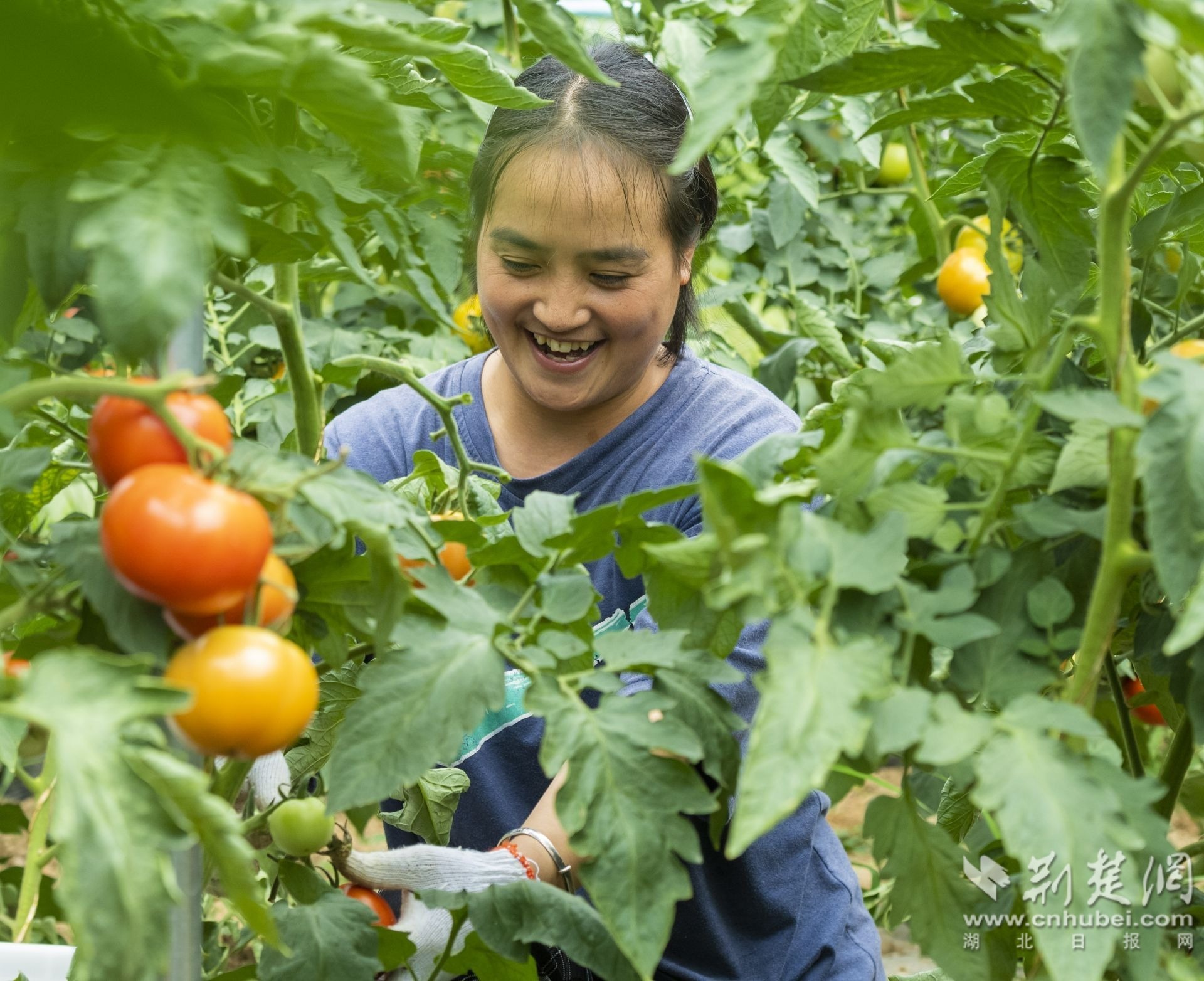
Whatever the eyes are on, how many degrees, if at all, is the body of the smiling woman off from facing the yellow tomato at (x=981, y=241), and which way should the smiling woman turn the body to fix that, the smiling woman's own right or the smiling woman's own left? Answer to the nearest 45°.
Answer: approximately 135° to the smiling woman's own left

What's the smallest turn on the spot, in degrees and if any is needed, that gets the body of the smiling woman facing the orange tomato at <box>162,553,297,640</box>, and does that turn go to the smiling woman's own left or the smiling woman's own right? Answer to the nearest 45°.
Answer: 0° — they already face it

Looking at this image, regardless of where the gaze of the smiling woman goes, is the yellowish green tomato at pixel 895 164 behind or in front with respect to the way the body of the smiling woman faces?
behind

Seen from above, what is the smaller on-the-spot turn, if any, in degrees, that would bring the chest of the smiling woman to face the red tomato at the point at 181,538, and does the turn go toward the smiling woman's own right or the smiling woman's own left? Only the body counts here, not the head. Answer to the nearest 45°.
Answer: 0° — they already face it

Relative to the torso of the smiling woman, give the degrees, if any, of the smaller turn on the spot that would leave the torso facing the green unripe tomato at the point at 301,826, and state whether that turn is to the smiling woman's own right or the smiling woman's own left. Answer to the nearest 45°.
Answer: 0° — they already face it

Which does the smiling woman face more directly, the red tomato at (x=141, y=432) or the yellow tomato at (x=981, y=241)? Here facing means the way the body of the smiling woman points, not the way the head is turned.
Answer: the red tomato

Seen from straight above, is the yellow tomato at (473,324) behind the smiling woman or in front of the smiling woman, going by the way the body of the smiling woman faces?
behind

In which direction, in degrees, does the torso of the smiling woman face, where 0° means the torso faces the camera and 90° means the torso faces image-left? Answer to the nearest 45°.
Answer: approximately 0°

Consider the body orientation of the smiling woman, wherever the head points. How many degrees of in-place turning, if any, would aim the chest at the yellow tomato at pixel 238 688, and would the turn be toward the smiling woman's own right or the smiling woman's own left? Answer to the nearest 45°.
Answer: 0° — they already face it

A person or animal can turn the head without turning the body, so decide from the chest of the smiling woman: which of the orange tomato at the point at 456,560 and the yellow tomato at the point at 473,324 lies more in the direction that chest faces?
the orange tomato

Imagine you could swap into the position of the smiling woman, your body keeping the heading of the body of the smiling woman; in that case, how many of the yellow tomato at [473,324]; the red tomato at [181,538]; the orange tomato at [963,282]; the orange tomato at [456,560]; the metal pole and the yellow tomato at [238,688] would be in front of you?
4

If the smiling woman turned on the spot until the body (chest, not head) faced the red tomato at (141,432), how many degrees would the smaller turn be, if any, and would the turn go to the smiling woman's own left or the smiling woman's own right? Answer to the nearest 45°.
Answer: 0° — they already face it

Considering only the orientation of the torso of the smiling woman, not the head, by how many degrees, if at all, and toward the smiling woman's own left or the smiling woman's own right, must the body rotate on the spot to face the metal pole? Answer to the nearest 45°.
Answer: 0° — they already face it
